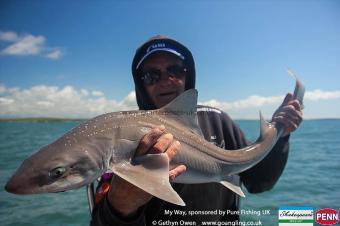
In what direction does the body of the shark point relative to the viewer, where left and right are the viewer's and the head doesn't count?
facing to the left of the viewer
